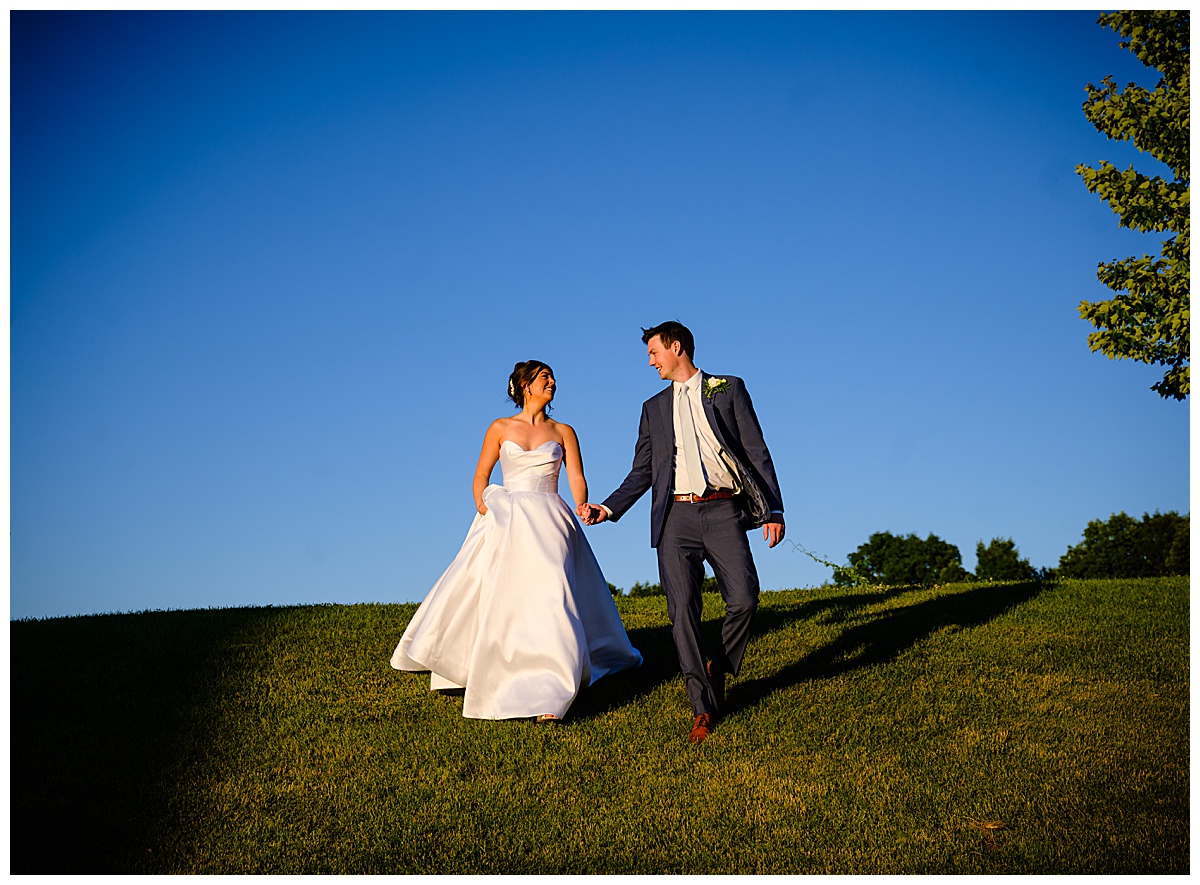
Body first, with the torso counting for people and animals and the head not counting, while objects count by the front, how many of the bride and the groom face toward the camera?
2

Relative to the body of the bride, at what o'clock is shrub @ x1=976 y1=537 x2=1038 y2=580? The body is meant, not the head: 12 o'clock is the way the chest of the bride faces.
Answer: The shrub is roughly at 7 o'clock from the bride.

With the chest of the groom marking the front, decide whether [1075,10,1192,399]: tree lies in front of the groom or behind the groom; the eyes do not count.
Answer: behind

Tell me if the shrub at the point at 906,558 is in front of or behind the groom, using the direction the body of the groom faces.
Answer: behind

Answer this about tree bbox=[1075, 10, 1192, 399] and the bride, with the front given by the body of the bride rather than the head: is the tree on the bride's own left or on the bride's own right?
on the bride's own left

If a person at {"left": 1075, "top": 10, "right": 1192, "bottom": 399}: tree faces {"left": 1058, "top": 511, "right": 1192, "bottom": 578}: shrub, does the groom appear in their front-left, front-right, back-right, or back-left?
back-left

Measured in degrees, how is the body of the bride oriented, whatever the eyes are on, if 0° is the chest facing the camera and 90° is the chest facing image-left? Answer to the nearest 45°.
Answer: approximately 0°

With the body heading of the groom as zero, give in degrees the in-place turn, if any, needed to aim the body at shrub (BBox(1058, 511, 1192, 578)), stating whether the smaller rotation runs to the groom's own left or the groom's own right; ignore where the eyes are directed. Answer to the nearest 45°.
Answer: approximately 135° to the groom's own left
